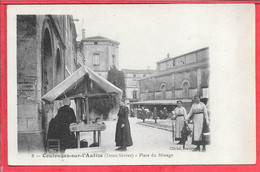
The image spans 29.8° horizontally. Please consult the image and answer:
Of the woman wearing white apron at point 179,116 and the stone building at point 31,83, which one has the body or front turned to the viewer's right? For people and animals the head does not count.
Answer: the stone building

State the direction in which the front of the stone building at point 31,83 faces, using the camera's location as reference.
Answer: facing to the right of the viewer

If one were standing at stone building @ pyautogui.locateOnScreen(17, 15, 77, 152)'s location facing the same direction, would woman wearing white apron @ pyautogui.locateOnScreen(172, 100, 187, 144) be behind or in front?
in front

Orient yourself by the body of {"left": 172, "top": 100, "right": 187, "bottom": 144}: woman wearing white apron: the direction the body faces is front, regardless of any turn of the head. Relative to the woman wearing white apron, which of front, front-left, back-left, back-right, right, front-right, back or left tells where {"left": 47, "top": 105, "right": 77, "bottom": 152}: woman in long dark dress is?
right

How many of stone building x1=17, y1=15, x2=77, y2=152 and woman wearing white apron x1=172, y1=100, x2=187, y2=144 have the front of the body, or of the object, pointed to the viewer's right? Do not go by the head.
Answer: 1

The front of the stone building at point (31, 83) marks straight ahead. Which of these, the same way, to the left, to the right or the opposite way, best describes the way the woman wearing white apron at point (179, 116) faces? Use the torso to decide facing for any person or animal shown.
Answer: to the right

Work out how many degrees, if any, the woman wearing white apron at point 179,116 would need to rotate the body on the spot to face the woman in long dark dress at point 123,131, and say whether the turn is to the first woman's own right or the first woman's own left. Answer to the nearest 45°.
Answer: approximately 90° to the first woman's own right

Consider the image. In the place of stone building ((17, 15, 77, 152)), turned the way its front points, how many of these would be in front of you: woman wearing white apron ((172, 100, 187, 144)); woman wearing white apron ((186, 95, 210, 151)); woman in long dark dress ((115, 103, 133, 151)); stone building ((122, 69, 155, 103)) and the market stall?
5

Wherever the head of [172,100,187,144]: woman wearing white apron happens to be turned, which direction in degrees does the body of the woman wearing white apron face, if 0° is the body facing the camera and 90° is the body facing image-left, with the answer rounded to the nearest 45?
approximately 0°

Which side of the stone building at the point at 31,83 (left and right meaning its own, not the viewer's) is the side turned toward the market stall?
front
